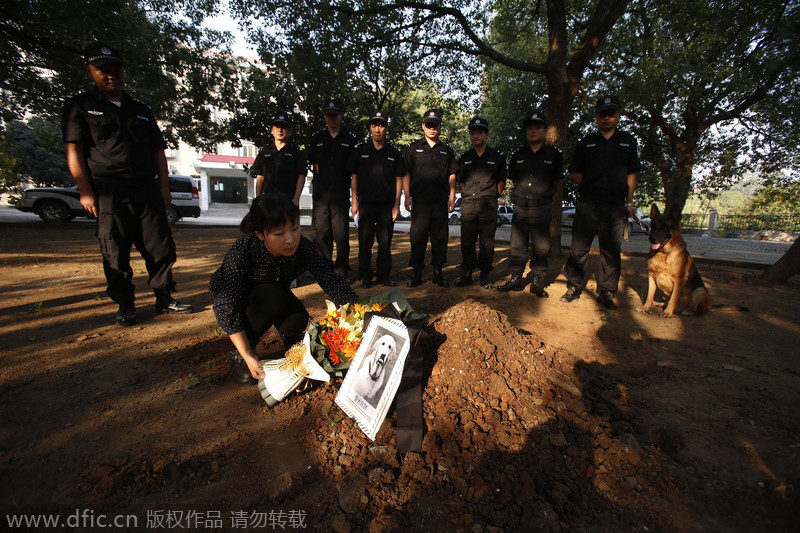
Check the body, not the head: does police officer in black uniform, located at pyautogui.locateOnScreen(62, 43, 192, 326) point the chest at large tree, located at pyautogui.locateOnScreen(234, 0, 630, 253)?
no

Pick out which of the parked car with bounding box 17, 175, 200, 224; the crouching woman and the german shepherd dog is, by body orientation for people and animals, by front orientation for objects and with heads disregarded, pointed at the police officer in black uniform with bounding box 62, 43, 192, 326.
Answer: the german shepherd dog

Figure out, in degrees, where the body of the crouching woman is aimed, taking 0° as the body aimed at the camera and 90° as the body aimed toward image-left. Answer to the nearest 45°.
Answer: approximately 315°

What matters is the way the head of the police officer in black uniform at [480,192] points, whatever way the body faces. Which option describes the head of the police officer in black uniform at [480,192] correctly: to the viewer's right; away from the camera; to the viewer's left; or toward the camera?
toward the camera

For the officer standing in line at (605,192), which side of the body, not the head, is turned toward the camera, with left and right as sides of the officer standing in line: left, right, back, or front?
front

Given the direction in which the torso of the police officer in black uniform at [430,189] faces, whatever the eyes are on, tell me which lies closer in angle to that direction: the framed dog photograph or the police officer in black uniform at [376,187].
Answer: the framed dog photograph

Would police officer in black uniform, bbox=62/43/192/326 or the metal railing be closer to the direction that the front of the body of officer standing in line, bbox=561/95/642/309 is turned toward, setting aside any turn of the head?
the police officer in black uniform

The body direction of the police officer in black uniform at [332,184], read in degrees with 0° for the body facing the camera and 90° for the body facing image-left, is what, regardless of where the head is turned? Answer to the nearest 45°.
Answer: approximately 0°

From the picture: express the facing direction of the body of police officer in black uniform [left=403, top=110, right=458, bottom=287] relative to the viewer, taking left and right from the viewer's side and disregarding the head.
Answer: facing the viewer

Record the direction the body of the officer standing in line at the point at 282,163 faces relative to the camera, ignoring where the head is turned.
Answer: toward the camera

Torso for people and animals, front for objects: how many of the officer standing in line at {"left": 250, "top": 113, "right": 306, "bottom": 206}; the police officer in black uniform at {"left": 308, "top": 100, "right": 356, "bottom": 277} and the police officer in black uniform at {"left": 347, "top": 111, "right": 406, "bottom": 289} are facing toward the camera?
3

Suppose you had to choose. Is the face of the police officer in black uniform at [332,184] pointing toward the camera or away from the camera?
toward the camera

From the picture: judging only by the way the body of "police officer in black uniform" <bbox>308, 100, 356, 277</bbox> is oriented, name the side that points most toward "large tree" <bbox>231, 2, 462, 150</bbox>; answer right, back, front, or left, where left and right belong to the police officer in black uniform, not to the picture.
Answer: back

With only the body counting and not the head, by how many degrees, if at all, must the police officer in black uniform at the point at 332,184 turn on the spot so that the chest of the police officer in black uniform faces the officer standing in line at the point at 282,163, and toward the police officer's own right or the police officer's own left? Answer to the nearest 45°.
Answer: approximately 90° to the police officer's own right

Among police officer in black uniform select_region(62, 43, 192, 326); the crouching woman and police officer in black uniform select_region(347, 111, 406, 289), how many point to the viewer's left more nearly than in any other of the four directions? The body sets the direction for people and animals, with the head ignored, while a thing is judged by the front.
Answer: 0

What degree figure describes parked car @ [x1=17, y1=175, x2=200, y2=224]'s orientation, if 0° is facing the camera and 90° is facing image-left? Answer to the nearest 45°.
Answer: approximately 90°

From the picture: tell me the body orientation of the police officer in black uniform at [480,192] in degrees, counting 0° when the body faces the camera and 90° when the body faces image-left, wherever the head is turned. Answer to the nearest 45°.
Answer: approximately 0°

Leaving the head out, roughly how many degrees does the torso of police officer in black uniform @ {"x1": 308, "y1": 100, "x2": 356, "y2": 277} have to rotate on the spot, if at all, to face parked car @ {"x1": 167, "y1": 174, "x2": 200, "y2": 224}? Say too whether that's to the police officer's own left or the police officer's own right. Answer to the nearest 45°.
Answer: approximately 135° to the police officer's own right

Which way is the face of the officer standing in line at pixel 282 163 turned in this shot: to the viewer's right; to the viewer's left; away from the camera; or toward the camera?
toward the camera

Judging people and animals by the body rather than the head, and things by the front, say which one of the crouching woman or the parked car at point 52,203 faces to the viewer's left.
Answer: the parked car

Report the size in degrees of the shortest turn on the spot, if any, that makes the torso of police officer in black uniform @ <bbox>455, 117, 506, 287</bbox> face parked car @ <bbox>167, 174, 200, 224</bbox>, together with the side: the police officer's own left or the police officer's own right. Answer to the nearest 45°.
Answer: approximately 135° to the police officer's own right

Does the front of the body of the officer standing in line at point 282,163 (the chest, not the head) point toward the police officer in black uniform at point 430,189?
no

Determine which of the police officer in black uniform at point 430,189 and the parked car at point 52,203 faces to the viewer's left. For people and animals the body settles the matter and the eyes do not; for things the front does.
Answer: the parked car
